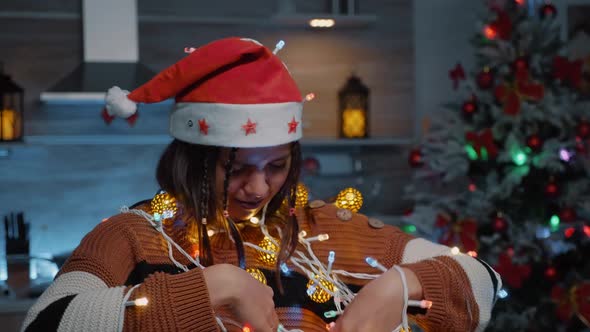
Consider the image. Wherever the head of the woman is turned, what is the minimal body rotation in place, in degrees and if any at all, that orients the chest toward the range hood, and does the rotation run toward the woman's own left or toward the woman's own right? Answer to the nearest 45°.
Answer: approximately 180°

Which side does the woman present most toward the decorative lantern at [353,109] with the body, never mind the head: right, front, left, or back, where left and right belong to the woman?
back

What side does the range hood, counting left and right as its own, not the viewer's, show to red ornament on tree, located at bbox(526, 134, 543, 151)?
left

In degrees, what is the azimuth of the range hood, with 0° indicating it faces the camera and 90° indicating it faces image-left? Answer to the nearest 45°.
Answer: approximately 0°

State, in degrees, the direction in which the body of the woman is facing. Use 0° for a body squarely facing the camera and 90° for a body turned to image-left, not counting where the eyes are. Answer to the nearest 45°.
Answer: approximately 0°

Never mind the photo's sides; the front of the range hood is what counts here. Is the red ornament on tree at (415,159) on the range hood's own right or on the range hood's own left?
on the range hood's own left

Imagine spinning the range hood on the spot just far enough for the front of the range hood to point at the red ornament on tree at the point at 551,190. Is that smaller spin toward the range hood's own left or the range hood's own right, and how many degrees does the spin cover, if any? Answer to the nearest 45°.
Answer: approximately 90° to the range hood's own left

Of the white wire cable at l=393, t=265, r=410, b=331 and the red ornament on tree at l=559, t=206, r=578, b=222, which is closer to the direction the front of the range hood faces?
the white wire cable

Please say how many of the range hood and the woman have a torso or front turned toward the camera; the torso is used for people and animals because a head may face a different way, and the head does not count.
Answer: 2
